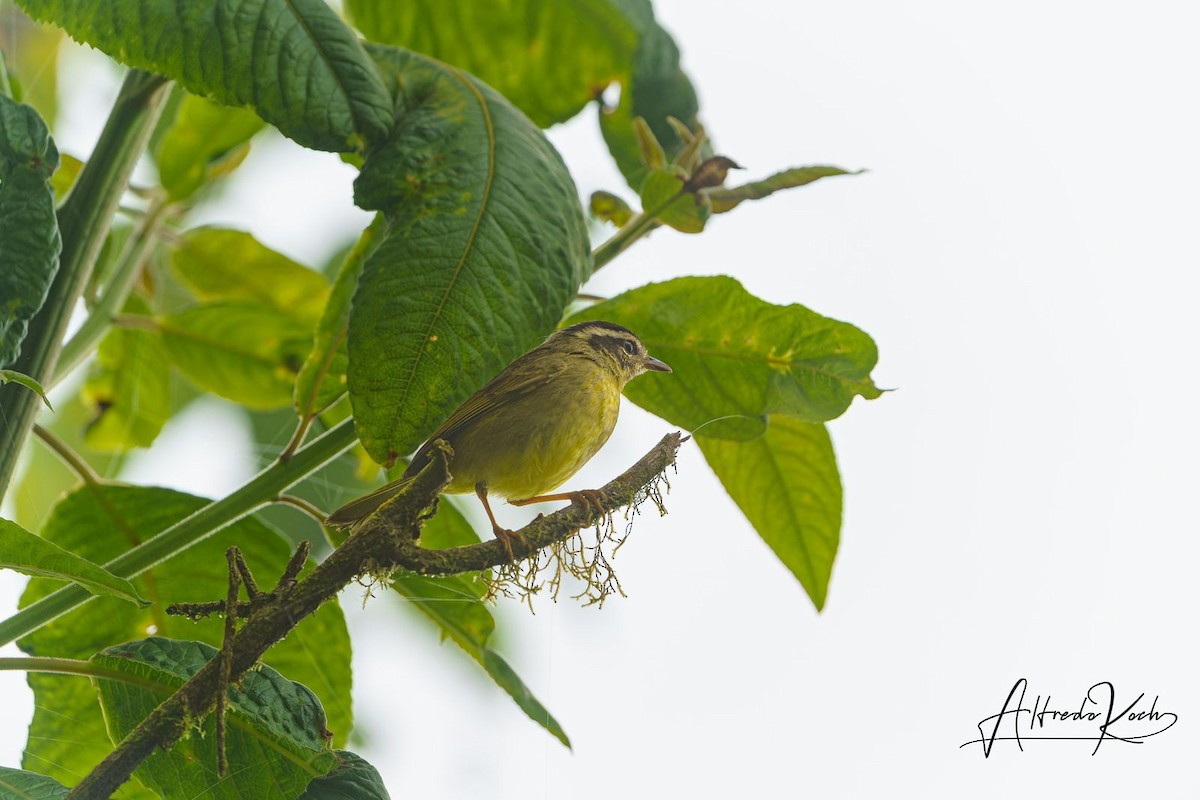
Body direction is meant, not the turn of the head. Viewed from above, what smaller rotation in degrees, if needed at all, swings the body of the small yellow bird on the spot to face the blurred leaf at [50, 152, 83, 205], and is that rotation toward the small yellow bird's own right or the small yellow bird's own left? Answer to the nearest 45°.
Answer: approximately 135° to the small yellow bird's own left

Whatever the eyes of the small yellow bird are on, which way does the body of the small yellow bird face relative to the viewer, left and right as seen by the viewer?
facing to the right of the viewer
